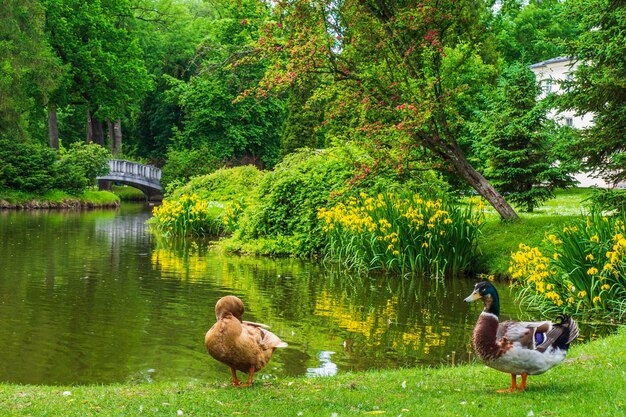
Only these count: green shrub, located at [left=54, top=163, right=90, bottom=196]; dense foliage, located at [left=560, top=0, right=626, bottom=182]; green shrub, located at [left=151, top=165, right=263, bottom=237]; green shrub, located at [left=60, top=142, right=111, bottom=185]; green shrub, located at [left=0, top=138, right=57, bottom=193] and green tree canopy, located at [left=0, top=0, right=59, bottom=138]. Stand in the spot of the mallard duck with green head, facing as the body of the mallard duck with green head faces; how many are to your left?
0

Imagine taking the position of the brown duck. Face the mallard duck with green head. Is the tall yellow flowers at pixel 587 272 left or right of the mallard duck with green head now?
left

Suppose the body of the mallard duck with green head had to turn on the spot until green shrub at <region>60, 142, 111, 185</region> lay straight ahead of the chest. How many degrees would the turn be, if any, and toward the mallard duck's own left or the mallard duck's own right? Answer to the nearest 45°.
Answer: approximately 45° to the mallard duck's own right

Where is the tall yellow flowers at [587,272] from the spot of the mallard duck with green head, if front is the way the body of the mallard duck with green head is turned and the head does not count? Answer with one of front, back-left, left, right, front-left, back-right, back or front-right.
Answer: right

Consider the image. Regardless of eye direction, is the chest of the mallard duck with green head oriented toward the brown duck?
yes

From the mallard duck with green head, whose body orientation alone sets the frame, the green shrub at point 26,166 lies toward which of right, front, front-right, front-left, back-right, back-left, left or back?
front-right

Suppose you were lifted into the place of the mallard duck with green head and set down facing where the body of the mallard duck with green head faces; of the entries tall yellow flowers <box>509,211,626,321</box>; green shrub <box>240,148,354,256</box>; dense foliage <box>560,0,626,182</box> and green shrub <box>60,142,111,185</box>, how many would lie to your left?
0

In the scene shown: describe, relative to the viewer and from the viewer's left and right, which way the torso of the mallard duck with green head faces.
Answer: facing to the left of the viewer

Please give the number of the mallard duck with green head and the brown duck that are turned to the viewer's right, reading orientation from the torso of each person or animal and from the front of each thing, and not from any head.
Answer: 0
